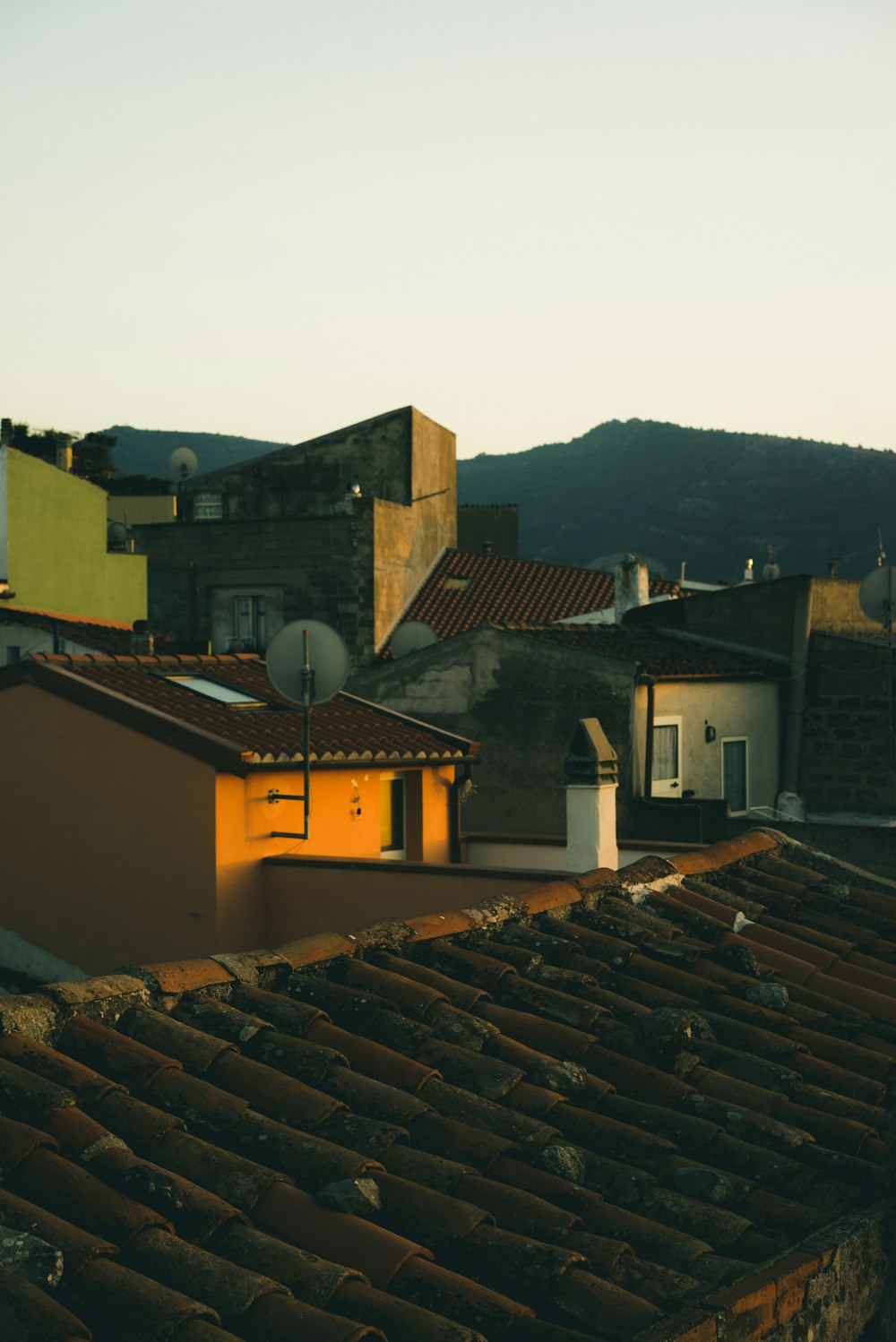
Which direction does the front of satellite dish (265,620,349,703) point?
away from the camera

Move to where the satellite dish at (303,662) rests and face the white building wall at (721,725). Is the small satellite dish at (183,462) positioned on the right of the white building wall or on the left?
left

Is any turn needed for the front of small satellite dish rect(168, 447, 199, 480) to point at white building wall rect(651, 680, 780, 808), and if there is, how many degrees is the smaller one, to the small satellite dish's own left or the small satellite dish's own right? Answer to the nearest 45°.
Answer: approximately 135° to the small satellite dish's own right

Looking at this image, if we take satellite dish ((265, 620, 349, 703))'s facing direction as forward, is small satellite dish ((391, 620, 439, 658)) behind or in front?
in front

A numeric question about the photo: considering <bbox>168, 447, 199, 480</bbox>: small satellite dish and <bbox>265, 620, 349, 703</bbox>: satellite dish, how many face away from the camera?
2

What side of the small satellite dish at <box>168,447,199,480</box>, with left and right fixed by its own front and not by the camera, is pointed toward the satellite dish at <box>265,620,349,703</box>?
back

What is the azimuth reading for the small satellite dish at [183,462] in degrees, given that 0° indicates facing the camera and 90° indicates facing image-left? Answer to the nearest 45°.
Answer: approximately 180°

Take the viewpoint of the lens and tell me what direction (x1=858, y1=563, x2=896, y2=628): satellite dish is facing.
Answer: facing away from the viewer

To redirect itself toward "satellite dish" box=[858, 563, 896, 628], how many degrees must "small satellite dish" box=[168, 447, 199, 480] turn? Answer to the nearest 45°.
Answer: approximately 135° to its right
